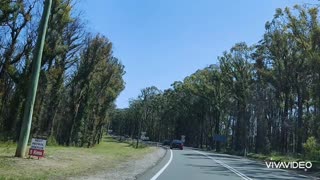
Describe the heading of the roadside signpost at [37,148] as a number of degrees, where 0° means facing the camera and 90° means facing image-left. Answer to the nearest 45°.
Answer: approximately 0°

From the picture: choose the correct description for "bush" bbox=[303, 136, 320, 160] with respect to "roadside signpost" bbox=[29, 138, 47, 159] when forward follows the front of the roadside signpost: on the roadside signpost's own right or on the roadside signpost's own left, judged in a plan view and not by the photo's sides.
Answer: on the roadside signpost's own left
